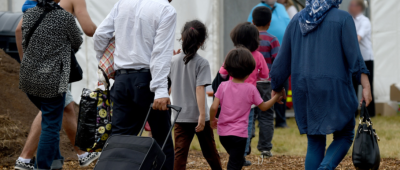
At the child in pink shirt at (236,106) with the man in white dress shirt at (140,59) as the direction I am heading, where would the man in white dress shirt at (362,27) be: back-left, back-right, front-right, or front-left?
back-right

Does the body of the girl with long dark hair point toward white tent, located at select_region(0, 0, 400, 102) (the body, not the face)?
yes

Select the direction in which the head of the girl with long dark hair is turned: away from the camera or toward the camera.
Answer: away from the camera

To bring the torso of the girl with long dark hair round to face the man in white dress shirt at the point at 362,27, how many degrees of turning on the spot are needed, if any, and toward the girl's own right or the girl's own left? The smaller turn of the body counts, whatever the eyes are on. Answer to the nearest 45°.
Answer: approximately 45° to the girl's own right

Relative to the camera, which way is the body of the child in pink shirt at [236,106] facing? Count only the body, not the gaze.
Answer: away from the camera

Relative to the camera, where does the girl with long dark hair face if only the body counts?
away from the camera

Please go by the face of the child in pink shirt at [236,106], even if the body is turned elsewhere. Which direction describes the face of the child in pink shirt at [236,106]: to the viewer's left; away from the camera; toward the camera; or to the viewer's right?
away from the camera
